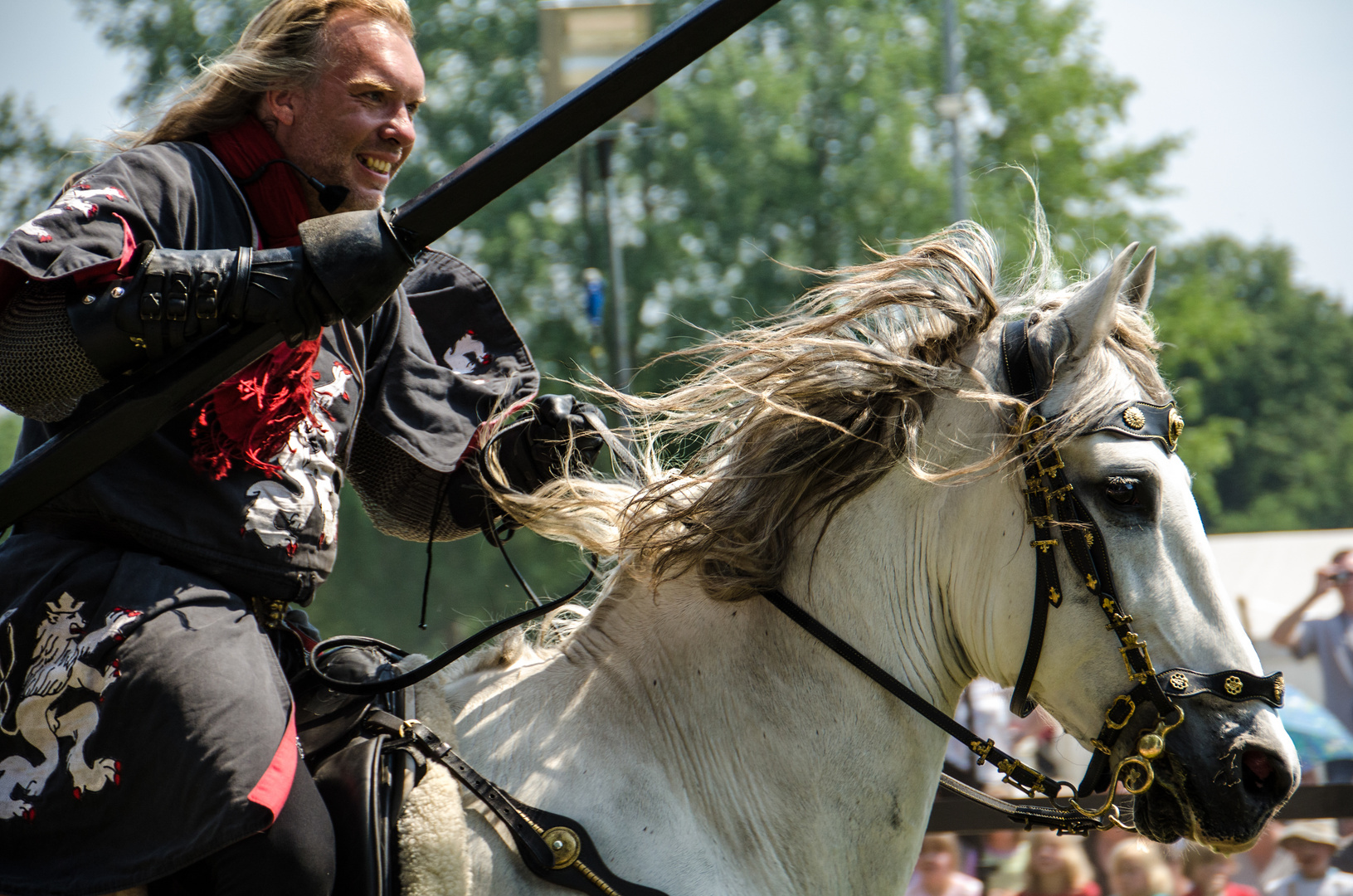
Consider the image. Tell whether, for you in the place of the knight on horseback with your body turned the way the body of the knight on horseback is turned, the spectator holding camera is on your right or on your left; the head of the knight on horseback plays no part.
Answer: on your left

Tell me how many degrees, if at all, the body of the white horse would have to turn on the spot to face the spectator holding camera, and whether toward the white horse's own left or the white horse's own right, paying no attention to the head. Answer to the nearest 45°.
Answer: approximately 45° to the white horse's own left

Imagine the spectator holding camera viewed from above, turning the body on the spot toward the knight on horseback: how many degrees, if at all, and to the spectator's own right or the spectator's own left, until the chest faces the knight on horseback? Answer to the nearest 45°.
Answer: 0° — they already face them

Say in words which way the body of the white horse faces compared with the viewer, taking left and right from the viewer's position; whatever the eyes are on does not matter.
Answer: facing to the right of the viewer

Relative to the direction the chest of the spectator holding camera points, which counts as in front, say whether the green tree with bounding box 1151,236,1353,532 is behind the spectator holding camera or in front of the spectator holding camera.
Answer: behind
